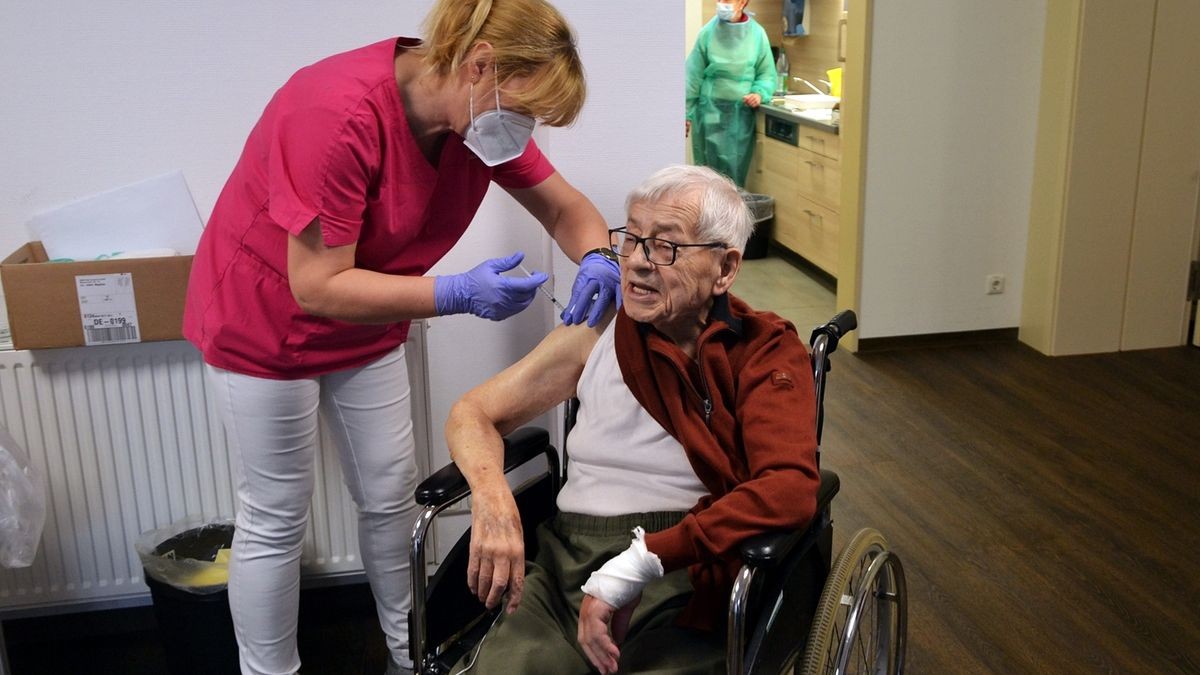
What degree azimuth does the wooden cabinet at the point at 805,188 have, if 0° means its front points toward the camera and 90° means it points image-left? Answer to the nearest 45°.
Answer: approximately 45°

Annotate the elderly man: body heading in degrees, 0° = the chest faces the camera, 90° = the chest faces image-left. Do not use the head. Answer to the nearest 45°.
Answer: approximately 45°

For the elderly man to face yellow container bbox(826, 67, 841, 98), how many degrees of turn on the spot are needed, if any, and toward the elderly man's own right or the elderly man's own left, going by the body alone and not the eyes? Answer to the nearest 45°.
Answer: approximately 135° to the elderly man's own right

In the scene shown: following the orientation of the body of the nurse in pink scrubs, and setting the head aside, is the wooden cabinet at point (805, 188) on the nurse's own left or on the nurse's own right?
on the nurse's own left

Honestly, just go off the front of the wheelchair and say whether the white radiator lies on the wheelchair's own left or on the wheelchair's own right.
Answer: on the wheelchair's own right

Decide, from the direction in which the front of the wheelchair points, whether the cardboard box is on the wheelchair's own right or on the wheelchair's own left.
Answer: on the wheelchair's own right

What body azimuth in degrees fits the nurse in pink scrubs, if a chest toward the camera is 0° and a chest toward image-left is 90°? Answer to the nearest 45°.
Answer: approximately 315°

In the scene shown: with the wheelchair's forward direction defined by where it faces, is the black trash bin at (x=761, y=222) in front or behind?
behind

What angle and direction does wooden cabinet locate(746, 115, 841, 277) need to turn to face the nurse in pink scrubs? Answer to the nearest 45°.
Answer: approximately 45° to its left

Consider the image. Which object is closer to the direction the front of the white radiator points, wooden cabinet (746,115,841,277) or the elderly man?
the elderly man
